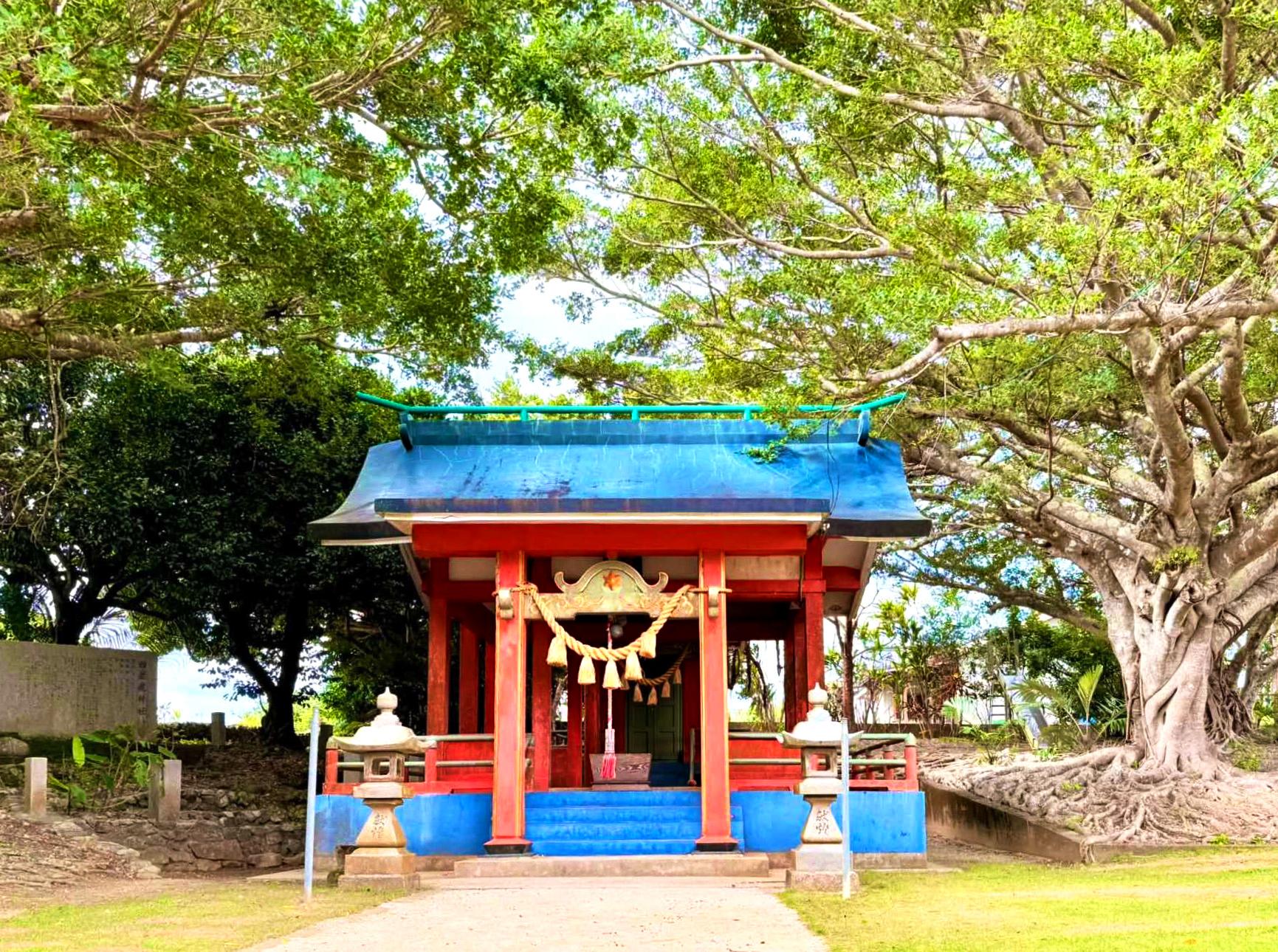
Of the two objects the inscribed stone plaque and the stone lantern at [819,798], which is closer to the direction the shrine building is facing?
the stone lantern

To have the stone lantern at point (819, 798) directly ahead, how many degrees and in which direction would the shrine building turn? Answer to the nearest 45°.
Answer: approximately 45° to its left

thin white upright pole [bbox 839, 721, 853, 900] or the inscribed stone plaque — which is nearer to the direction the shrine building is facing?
the thin white upright pole

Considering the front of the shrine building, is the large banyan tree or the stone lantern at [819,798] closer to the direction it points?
the stone lantern

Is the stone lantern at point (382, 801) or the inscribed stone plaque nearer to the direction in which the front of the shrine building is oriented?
the stone lantern

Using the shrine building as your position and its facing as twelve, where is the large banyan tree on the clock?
The large banyan tree is roughly at 8 o'clock from the shrine building.

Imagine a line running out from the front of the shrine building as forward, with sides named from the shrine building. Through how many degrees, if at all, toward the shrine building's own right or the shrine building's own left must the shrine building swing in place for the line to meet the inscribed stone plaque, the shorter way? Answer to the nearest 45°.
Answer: approximately 135° to the shrine building's own right

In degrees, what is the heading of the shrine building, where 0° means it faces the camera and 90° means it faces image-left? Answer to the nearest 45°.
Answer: approximately 0°

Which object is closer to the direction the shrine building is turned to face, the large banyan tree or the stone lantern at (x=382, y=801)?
the stone lantern

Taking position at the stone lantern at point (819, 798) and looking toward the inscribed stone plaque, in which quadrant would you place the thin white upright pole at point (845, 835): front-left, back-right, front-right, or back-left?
back-left

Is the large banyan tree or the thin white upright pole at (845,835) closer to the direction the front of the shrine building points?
the thin white upright pole
